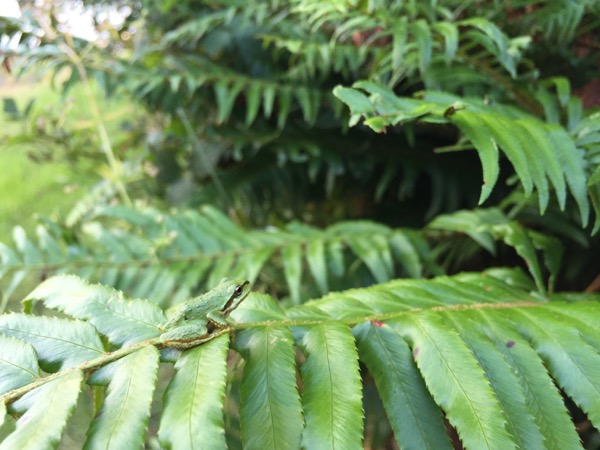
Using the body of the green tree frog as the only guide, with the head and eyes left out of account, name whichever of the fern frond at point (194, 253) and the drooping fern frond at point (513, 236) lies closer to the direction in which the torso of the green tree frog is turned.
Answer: the drooping fern frond

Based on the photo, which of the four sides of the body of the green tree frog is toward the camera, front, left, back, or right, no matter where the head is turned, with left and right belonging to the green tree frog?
right

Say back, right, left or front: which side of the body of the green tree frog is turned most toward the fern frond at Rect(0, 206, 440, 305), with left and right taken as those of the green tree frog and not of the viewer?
left

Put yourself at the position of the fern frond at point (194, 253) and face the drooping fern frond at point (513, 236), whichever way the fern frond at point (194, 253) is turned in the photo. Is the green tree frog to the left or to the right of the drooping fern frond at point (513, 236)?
right
